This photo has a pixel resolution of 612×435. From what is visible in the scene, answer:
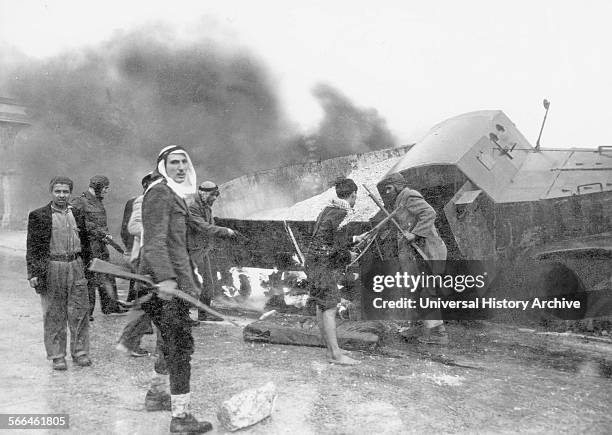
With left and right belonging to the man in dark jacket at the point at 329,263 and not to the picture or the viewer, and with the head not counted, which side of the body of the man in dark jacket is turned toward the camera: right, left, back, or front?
right

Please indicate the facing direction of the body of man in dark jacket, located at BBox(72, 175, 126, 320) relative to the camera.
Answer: to the viewer's right

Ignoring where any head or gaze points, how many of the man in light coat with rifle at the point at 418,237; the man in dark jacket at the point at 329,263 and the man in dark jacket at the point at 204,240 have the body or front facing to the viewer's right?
2

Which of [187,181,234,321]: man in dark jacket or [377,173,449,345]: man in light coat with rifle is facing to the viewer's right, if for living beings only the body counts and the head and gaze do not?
[187,181,234,321]: man in dark jacket

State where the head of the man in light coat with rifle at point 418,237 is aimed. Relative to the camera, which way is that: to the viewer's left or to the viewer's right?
to the viewer's left

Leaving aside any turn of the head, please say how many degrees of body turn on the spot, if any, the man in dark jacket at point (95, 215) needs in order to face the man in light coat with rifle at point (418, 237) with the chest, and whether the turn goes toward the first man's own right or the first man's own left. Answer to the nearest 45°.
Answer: approximately 45° to the first man's own right

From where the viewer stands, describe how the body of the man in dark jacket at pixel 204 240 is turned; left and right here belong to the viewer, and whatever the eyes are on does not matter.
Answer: facing to the right of the viewer

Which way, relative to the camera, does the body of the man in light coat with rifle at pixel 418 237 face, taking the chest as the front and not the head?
to the viewer's left

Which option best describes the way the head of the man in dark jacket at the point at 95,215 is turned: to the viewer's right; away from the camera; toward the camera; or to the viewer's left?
to the viewer's right
